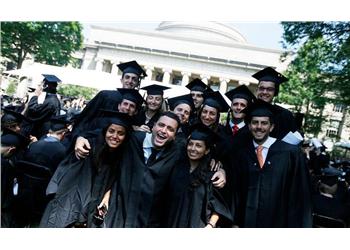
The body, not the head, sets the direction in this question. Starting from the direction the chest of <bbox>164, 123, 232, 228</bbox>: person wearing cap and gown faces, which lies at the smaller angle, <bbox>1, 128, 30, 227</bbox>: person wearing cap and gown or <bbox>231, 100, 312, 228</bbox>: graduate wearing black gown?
the person wearing cap and gown

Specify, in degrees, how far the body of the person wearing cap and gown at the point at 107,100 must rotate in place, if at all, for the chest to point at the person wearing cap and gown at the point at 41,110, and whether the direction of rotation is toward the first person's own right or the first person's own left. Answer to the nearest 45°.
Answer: approximately 135° to the first person's own right

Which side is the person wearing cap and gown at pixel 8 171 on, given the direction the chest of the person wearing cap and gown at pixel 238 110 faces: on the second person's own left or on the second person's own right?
on the second person's own right

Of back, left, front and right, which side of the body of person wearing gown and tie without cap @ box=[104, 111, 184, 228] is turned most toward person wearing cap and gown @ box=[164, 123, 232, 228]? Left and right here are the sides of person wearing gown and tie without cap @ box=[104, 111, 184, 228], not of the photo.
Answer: left

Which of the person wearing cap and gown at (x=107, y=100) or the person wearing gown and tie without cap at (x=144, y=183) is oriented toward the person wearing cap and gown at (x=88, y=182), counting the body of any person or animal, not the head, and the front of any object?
the person wearing cap and gown at (x=107, y=100)

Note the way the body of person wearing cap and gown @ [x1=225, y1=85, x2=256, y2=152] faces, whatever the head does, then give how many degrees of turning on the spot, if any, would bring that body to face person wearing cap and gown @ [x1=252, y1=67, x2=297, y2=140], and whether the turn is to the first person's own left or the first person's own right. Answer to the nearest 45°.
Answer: approximately 90° to the first person's own left

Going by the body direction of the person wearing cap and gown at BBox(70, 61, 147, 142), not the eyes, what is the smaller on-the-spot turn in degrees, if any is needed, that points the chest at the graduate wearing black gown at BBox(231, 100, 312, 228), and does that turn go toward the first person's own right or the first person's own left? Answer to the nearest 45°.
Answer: approximately 45° to the first person's own left

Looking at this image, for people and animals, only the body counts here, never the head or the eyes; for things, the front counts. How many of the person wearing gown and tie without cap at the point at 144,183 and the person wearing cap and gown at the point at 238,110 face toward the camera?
2

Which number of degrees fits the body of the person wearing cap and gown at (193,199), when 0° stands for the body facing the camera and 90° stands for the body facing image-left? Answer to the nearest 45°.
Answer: approximately 45°
